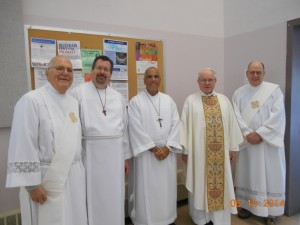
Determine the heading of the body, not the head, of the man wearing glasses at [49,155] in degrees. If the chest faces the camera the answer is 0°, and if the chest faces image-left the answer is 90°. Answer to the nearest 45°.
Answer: approximately 315°

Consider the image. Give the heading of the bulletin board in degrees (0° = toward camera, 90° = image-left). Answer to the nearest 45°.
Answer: approximately 315°

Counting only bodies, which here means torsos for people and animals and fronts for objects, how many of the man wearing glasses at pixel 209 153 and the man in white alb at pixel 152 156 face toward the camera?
2

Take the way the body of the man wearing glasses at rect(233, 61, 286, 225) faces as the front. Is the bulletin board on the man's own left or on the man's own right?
on the man's own right

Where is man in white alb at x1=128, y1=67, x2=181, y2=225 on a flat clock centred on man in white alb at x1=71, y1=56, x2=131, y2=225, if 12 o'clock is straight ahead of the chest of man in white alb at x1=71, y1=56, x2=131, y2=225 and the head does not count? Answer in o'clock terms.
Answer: man in white alb at x1=128, y1=67, x2=181, y2=225 is roughly at 8 o'clock from man in white alb at x1=71, y1=56, x2=131, y2=225.

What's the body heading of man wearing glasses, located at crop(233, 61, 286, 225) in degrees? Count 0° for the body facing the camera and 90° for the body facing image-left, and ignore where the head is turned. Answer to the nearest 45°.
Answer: approximately 0°

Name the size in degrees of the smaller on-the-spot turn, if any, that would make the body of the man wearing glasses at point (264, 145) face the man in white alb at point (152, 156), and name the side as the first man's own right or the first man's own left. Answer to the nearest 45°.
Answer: approximately 45° to the first man's own right

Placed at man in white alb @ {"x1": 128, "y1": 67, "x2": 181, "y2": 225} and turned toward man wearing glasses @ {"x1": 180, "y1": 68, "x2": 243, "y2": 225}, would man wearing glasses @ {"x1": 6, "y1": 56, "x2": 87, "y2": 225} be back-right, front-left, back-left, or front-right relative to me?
back-right

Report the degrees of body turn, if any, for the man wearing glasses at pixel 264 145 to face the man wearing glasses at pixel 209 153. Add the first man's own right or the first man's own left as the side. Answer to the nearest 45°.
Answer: approximately 45° to the first man's own right

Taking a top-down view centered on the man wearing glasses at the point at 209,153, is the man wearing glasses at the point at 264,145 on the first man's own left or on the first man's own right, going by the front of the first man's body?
on the first man's own left
